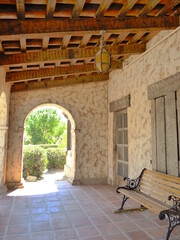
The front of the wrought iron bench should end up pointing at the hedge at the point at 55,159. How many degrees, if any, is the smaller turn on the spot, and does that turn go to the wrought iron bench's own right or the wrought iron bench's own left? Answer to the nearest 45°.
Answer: approximately 90° to the wrought iron bench's own right

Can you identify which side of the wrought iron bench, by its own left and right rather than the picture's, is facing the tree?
right

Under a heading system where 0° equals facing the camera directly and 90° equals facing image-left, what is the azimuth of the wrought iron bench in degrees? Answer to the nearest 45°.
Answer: approximately 45°

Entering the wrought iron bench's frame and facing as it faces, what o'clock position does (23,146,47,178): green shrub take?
The green shrub is roughly at 3 o'clock from the wrought iron bench.
